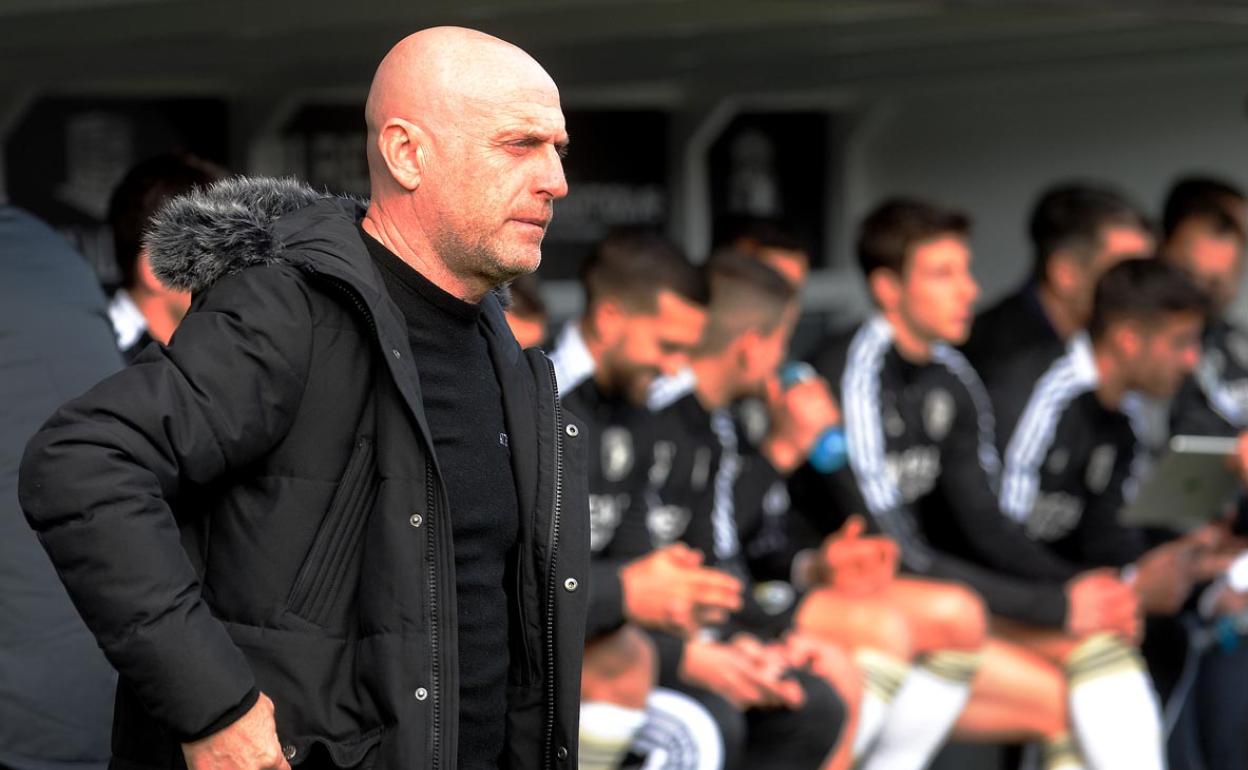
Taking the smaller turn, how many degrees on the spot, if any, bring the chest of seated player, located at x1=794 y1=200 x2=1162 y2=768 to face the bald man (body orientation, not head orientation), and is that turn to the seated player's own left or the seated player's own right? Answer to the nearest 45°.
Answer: approximately 45° to the seated player's own right

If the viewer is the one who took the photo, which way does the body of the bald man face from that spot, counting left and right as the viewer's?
facing the viewer and to the right of the viewer

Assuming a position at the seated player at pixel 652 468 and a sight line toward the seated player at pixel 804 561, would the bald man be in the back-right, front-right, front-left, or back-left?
back-right

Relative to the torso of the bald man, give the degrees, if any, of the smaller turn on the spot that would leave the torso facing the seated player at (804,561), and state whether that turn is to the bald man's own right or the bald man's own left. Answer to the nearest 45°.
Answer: approximately 90° to the bald man's own left

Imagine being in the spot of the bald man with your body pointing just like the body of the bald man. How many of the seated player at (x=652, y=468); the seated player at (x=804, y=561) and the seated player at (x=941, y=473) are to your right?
0

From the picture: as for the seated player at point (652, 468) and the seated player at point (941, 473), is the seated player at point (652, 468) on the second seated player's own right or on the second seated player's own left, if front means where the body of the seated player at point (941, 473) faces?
on the second seated player's own right

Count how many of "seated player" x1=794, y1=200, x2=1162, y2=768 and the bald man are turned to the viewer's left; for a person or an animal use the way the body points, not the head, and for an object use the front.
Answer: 0

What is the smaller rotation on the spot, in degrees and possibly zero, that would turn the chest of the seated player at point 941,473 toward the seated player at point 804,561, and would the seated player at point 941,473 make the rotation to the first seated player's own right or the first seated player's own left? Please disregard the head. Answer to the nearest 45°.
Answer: approximately 90° to the first seated player's own right

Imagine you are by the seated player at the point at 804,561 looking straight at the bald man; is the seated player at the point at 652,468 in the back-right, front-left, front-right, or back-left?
front-right

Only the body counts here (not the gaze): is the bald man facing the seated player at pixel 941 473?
no
